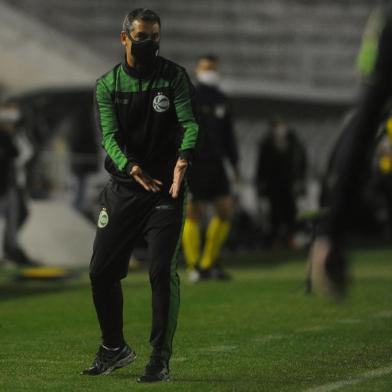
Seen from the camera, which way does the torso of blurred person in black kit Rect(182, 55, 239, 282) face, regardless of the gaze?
toward the camera

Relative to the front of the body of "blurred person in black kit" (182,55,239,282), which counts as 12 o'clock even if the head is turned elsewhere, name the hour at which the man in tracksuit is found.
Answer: The man in tracksuit is roughly at 12 o'clock from the blurred person in black kit.

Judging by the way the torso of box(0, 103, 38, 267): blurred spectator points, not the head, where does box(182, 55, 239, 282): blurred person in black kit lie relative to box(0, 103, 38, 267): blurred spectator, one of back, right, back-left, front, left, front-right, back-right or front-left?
front

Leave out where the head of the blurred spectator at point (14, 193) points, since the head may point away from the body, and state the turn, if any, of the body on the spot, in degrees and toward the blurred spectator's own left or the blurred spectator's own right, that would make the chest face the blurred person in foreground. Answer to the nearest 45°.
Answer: approximately 45° to the blurred spectator's own right

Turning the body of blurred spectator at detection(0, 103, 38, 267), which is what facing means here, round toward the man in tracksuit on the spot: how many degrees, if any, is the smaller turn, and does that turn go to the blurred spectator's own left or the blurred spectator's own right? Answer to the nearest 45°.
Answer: approximately 45° to the blurred spectator's own right

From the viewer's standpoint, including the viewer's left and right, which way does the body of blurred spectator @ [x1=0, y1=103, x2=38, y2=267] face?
facing the viewer and to the right of the viewer

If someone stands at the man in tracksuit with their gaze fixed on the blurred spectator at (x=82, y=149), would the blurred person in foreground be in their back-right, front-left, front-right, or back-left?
back-right

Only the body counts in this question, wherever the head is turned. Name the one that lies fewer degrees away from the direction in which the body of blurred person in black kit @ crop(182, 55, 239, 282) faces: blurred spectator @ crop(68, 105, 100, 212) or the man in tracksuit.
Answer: the man in tracksuit
